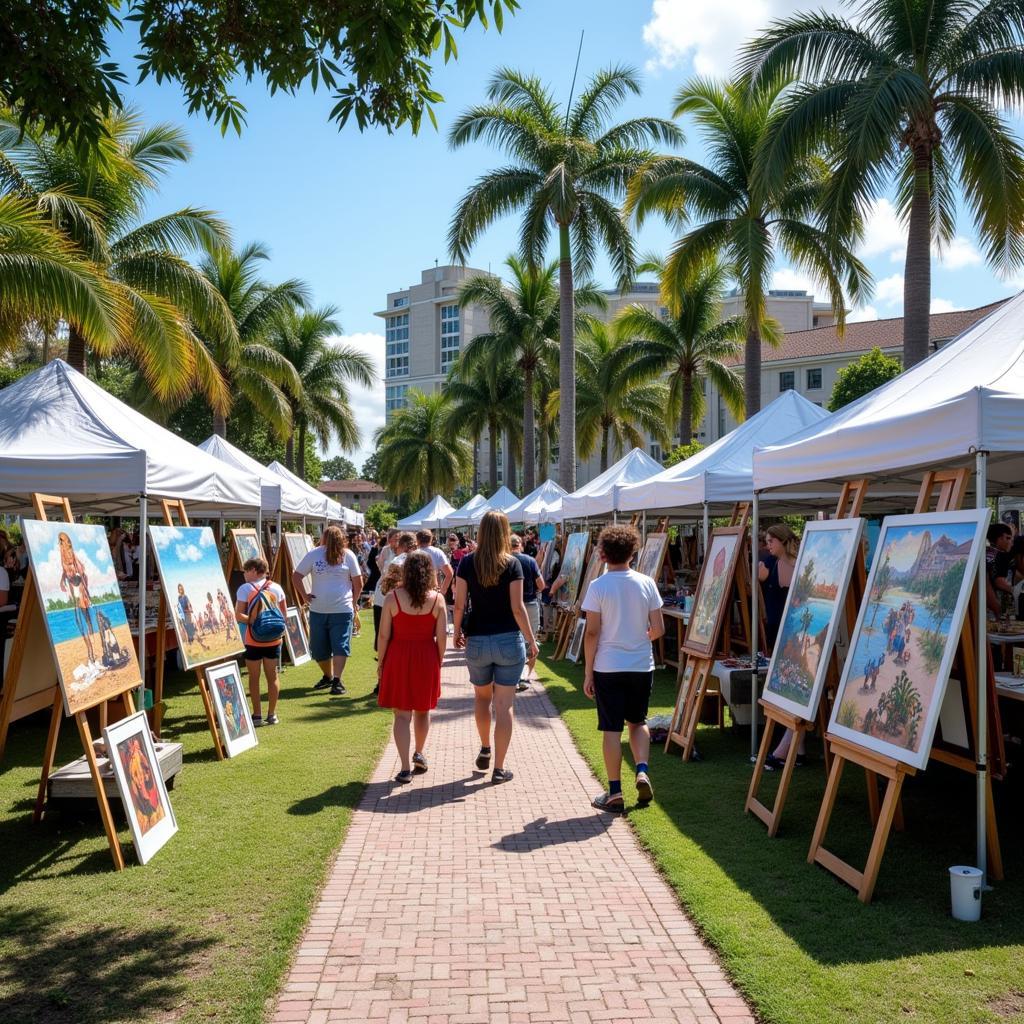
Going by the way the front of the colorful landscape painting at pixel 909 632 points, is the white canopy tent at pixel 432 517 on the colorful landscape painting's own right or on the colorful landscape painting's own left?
on the colorful landscape painting's own right

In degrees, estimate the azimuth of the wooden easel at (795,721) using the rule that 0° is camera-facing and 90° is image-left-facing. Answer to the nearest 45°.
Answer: approximately 45°

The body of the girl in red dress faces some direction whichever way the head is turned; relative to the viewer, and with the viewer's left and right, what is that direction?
facing away from the viewer

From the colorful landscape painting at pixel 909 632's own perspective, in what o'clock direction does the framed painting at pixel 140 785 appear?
The framed painting is roughly at 1 o'clock from the colorful landscape painting.

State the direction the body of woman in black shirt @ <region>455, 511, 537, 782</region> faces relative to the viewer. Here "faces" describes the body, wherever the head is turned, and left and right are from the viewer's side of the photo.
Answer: facing away from the viewer

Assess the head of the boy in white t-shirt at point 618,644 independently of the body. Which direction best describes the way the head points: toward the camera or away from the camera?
away from the camera

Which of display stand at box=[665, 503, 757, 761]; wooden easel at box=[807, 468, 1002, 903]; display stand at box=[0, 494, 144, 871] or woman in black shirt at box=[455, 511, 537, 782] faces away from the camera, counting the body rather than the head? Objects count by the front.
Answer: the woman in black shirt

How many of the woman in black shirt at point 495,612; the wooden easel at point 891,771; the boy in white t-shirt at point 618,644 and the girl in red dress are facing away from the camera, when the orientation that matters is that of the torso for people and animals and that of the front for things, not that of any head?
3

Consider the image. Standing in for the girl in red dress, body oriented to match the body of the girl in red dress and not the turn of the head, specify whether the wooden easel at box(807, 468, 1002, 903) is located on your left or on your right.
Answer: on your right

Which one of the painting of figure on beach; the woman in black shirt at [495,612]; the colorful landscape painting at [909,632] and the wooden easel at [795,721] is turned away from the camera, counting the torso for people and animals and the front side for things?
the woman in black shirt

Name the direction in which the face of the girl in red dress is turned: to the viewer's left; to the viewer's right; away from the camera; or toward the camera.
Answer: away from the camera

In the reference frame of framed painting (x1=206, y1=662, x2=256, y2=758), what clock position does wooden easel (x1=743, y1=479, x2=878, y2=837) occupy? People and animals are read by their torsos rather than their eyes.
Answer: The wooden easel is roughly at 12 o'clock from the framed painting.

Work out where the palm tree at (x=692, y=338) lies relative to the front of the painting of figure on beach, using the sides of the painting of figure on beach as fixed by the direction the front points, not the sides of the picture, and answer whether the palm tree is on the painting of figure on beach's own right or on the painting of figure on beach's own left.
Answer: on the painting of figure on beach's own left
